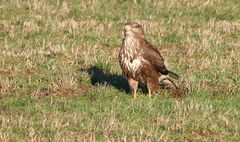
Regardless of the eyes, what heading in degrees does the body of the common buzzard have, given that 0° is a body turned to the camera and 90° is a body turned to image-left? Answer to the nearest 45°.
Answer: approximately 45°
